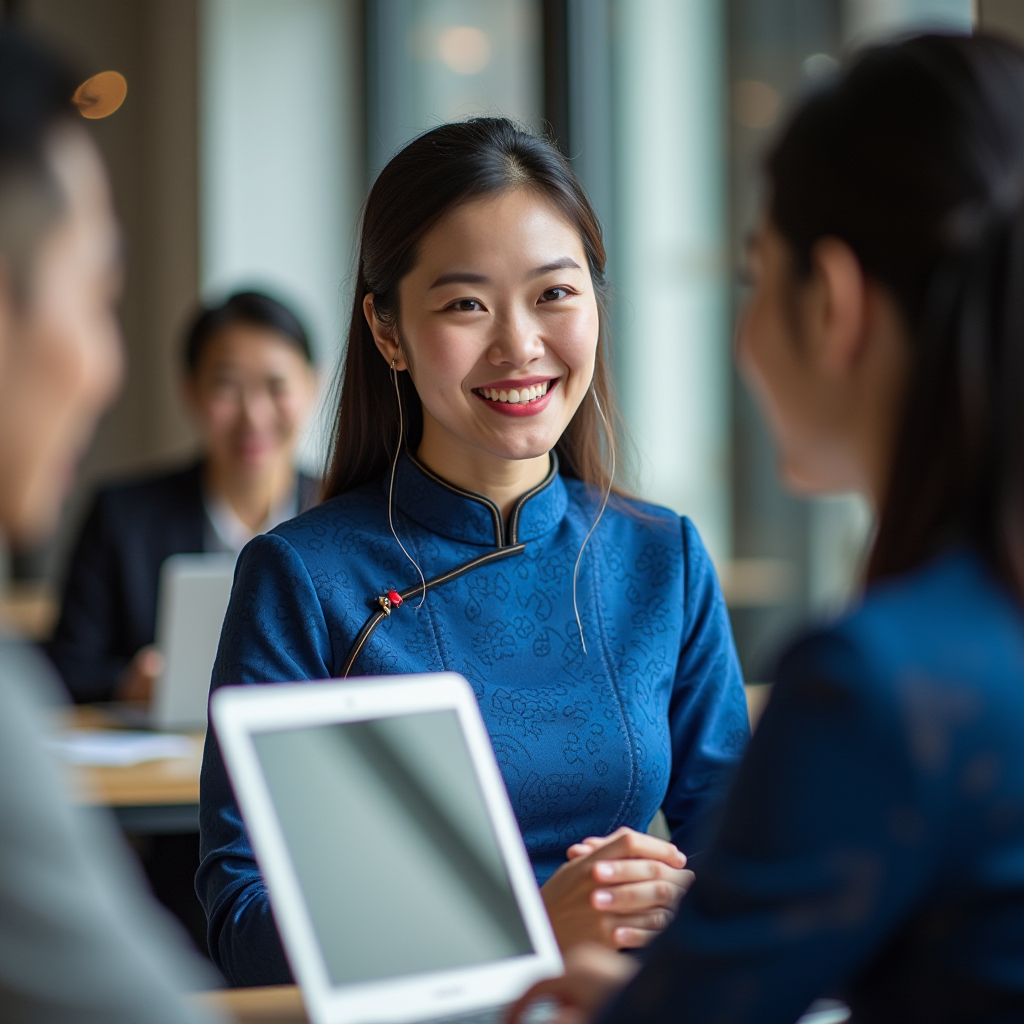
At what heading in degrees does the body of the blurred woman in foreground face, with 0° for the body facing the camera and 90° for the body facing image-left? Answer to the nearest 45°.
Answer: approximately 135°

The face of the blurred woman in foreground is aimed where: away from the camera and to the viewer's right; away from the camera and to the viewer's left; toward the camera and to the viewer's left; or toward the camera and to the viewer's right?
away from the camera and to the viewer's left

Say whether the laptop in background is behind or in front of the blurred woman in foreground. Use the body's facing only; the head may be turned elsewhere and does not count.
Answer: in front

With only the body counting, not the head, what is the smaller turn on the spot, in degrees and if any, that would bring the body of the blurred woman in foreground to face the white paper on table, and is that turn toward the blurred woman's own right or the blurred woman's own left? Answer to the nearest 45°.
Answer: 0° — they already face it
